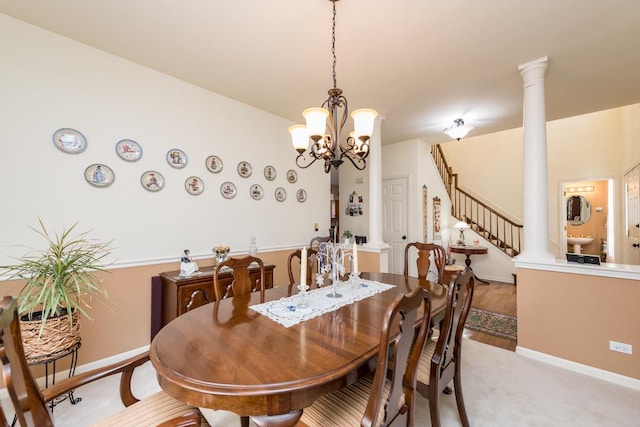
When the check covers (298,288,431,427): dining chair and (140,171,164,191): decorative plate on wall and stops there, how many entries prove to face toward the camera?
1

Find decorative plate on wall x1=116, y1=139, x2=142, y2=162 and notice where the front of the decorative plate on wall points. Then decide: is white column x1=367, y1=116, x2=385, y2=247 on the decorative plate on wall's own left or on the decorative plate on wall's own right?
on the decorative plate on wall's own left

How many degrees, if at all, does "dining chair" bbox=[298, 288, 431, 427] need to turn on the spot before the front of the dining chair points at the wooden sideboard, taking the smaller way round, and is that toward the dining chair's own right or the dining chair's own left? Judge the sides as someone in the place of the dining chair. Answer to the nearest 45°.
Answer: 0° — it already faces it

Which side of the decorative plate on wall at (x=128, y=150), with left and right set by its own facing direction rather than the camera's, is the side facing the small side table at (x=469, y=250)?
left

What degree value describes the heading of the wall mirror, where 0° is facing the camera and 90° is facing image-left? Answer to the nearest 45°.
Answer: approximately 0°

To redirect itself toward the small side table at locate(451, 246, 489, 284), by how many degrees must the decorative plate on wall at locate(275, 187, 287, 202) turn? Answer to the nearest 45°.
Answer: approximately 45° to its left

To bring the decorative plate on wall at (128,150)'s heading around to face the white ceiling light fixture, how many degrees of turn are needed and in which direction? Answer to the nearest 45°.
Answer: approximately 90° to its left

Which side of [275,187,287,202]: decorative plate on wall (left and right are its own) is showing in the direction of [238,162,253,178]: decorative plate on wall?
right
